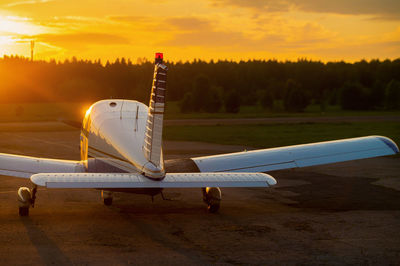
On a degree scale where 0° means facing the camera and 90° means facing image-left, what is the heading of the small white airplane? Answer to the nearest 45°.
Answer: approximately 180°
